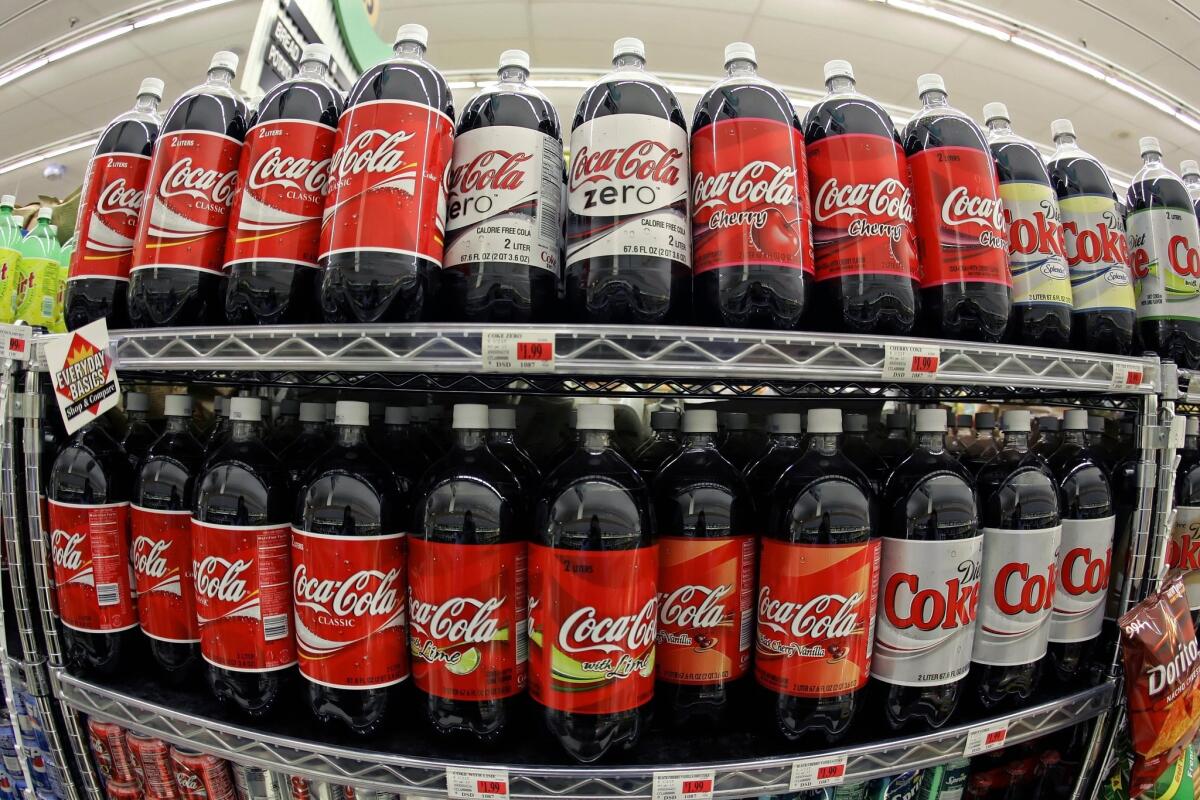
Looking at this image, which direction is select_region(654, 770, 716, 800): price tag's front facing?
toward the camera

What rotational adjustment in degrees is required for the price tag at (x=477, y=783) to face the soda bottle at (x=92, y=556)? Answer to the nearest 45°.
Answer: approximately 135° to its right

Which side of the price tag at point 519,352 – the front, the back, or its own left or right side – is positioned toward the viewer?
front

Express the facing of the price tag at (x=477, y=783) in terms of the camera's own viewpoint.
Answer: facing the viewer

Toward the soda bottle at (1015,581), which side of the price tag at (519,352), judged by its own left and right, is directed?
left
